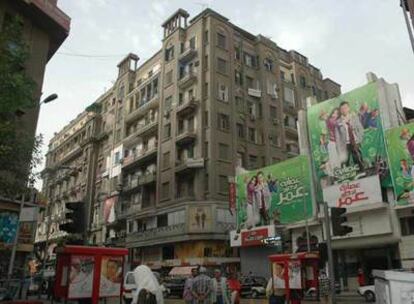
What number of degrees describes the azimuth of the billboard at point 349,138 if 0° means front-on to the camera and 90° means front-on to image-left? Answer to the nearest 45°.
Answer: approximately 45°

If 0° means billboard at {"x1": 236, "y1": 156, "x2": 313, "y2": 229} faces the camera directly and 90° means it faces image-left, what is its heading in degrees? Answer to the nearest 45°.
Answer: approximately 45°

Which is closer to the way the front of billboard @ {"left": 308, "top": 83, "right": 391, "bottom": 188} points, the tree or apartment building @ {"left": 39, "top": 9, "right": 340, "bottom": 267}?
the tree

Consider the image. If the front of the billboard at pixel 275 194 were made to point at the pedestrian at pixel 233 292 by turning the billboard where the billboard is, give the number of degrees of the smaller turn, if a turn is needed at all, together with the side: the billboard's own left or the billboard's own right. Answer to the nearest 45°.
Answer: approximately 45° to the billboard's own left

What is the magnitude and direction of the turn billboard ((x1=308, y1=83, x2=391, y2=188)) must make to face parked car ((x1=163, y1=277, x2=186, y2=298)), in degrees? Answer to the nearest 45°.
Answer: approximately 45° to its right
